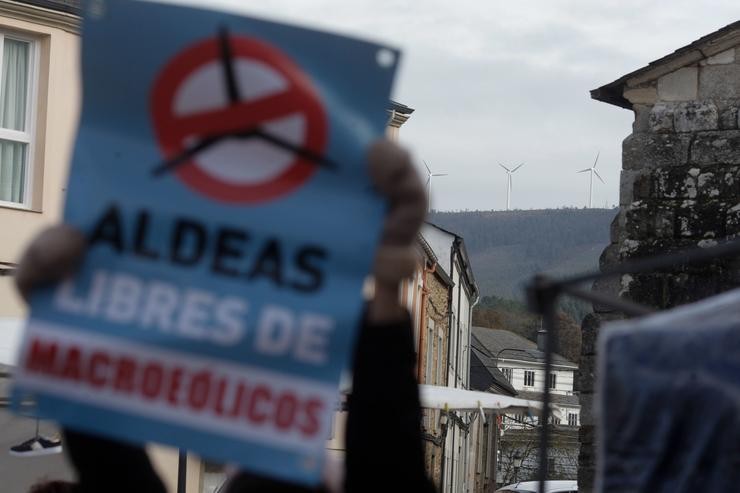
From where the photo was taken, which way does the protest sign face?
toward the camera

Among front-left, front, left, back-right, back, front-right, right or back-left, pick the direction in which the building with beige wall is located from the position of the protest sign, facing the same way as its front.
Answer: back

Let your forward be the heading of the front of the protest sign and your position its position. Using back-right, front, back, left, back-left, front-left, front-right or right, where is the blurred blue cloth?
back-left
